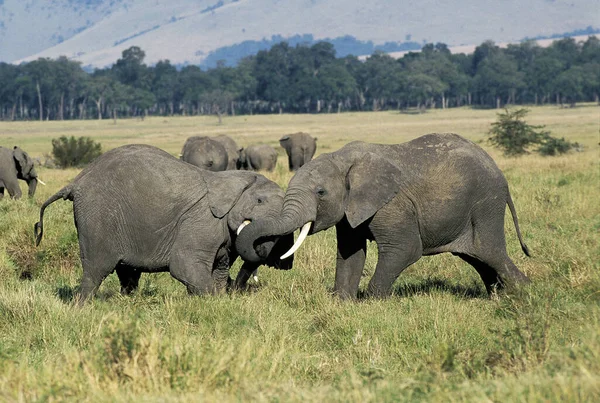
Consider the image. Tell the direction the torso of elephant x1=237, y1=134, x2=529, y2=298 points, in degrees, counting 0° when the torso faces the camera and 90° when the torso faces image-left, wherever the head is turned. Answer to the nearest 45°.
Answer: approximately 90°

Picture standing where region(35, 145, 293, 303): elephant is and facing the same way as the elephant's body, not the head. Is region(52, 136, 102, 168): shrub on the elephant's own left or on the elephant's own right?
on the elephant's own left

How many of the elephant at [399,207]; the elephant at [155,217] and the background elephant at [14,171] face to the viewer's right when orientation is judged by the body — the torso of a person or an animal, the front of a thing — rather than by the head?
2

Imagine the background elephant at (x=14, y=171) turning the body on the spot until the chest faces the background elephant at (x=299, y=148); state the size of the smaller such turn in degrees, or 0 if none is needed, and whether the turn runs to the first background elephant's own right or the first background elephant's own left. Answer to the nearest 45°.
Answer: approximately 45° to the first background elephant's own left

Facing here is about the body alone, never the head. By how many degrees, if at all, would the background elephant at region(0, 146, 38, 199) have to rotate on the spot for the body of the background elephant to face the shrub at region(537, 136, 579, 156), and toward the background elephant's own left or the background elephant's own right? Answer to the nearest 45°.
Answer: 0° — it already faces it

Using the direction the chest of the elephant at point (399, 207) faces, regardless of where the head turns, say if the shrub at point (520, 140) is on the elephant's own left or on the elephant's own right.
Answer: on the elephant's own right

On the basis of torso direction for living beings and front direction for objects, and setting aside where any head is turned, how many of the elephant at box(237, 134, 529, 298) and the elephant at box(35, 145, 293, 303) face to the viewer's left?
1

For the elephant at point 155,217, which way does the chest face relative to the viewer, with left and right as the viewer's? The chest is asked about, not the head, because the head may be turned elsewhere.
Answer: facing to the right of the viewer

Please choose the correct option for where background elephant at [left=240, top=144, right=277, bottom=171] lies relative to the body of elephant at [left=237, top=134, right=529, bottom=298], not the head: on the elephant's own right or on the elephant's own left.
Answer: on the elephant's own right

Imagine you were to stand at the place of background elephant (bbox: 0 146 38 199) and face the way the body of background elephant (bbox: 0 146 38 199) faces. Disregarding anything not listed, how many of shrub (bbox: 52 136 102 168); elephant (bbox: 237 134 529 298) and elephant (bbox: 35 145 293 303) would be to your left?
1

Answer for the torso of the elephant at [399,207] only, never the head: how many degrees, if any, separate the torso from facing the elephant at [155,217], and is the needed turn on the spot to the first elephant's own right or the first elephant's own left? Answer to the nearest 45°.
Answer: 0° — it already faces it

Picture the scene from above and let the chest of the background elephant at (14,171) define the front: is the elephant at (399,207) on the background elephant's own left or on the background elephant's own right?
on the background elephant's own right

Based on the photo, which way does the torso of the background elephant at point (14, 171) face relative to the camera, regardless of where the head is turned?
to the viewer's right

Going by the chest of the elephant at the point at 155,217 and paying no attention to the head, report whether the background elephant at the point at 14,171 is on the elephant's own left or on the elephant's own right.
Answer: on the elephant's own left

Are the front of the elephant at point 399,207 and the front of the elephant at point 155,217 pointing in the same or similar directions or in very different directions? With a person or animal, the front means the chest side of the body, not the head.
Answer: very different directions
